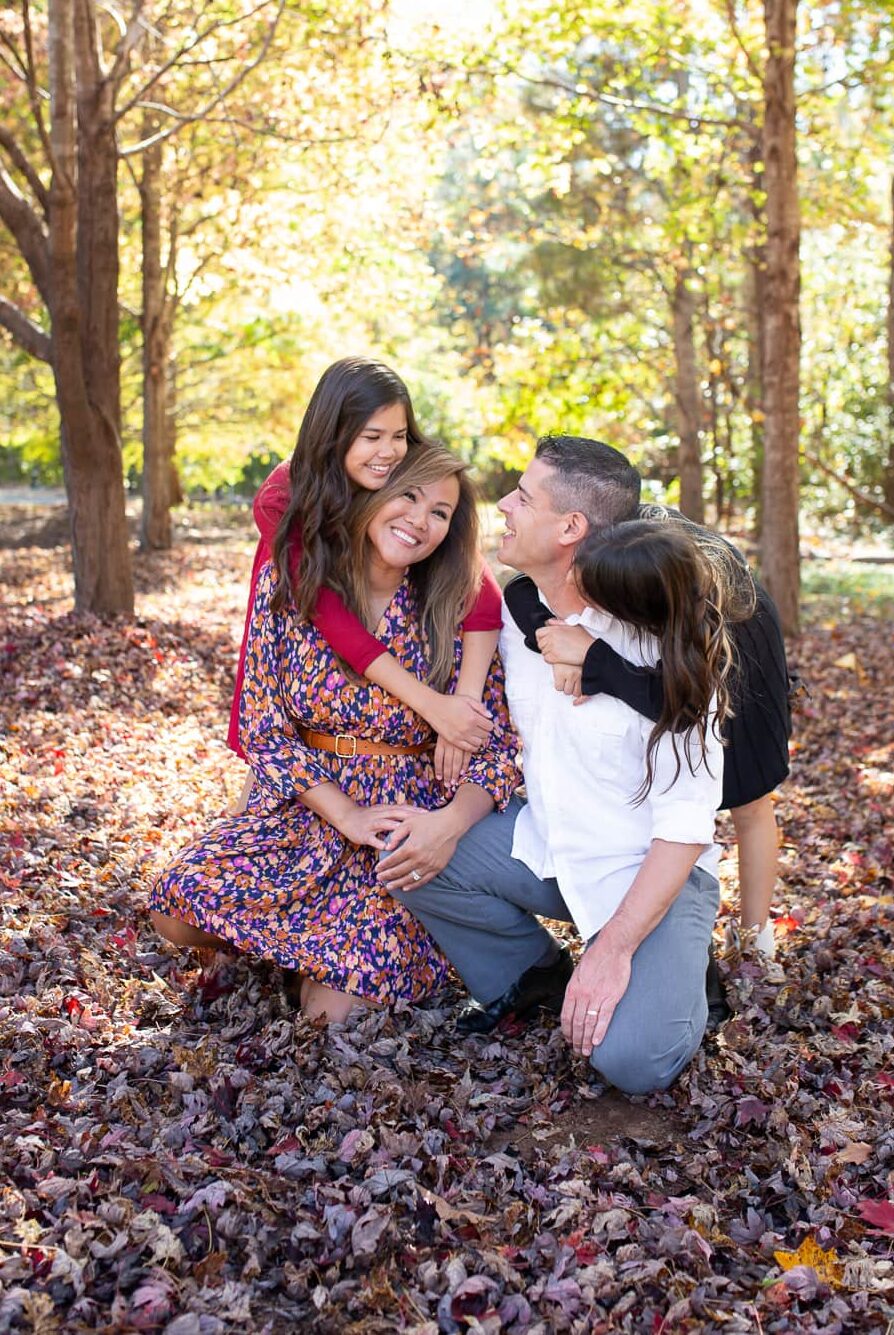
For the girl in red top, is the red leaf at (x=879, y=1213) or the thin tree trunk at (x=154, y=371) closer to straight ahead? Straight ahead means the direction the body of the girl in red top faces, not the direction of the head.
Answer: the red leaf

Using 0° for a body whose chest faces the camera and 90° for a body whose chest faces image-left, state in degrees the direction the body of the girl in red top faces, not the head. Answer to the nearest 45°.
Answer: approximately 315°

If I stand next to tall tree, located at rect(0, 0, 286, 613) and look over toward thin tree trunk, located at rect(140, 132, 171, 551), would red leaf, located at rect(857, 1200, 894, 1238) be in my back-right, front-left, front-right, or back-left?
back-right

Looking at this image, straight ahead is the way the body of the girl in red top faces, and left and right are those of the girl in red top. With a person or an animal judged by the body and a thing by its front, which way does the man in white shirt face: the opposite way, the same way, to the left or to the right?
to the right

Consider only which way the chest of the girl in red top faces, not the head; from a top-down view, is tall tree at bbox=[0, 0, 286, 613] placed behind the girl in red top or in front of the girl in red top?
behind

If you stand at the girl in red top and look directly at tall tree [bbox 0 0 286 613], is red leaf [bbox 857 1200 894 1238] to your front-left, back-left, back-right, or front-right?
back-right
